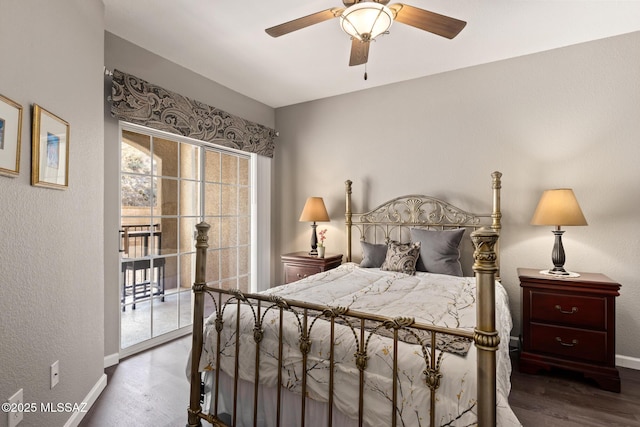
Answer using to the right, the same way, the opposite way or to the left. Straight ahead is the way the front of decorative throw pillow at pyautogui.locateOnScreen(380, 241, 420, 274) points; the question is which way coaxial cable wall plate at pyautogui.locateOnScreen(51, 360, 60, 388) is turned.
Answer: to the left

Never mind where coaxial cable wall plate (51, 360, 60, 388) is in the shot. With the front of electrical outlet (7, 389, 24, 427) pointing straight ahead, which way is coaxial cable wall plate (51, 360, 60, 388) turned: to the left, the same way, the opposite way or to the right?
the same way

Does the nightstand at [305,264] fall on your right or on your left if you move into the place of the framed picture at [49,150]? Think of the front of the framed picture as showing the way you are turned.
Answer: on your left

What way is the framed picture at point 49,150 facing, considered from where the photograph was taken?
facing the viewer and to the right of the viewer

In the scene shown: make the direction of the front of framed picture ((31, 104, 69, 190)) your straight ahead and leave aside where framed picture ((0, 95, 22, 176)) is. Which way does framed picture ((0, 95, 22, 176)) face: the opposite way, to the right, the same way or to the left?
the same way

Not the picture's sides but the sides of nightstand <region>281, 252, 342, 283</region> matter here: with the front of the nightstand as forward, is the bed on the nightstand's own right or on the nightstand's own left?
on the nightstand's own left

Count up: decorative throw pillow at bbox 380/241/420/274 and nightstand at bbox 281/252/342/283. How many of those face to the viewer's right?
0

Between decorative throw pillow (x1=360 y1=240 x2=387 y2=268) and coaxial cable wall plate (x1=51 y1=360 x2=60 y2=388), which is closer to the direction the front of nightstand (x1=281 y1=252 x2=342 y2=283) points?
the coaxial cable wall plate

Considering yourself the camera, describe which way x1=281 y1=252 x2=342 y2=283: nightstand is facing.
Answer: facing the viewer and to the left of the viewer

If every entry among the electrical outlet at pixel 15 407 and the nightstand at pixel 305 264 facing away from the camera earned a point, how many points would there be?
0

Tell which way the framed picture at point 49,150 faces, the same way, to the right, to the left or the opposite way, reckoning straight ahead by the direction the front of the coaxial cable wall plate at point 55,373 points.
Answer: the same way

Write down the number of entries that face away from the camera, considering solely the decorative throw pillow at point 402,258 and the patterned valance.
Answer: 0

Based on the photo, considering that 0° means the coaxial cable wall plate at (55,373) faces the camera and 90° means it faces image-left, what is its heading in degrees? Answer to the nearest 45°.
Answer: approximately 315°

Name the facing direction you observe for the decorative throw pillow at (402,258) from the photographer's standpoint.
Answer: facing the viewer

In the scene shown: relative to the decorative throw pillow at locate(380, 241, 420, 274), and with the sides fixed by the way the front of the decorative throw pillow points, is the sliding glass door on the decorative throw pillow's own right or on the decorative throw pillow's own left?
on the decorative throw pillow's own right

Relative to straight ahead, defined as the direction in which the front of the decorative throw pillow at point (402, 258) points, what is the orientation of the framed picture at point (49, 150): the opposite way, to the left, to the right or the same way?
to the left

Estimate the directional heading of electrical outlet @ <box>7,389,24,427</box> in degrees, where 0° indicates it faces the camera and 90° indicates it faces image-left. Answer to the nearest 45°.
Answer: approximately 315°
